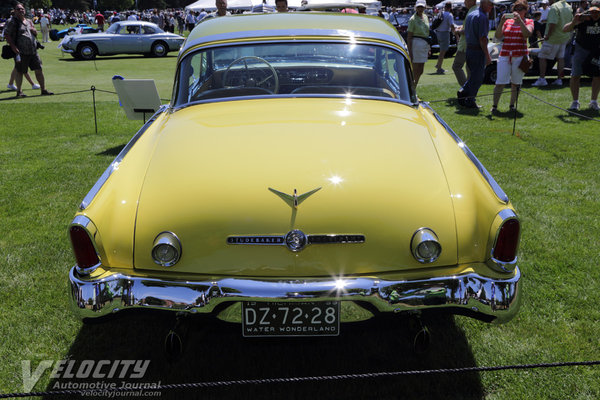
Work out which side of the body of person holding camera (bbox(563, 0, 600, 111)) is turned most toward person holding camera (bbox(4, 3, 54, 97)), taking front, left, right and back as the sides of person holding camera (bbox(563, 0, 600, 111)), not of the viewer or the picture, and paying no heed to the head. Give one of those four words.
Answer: right

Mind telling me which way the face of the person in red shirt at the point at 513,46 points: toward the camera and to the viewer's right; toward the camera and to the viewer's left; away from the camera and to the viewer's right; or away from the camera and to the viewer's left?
toward the camera and to the viewer's left

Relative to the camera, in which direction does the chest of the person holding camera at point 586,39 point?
toward the camera

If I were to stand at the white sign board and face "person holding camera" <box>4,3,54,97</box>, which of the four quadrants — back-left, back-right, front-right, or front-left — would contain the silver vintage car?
front-right

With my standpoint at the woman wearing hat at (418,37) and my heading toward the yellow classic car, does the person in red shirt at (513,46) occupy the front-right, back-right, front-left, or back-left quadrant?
front-left

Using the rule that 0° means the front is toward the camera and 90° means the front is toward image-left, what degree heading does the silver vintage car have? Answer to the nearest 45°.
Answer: approximately 90°

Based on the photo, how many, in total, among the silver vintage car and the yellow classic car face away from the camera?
1

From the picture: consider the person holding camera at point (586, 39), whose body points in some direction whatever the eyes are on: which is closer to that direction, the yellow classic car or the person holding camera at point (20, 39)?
the yellow classic car

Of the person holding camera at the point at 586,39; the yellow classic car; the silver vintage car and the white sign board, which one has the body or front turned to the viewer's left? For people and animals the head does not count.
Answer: the silver vintage car

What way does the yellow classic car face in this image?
away from the camera

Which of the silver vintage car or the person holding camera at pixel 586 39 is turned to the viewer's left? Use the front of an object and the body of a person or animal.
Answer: the silver vintage car
